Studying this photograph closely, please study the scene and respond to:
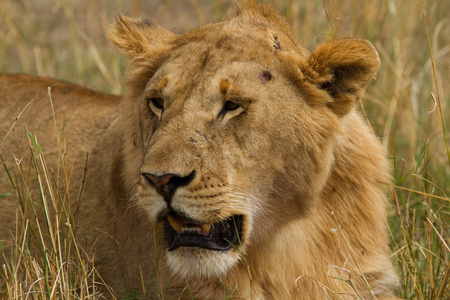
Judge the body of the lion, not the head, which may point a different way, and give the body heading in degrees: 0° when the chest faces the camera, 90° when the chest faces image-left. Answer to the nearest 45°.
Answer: approximately 315°
